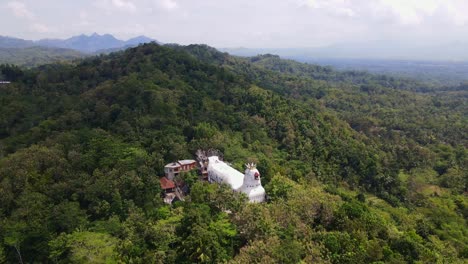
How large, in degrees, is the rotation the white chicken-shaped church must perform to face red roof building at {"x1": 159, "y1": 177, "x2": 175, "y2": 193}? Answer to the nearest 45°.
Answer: approximately 135° to its right

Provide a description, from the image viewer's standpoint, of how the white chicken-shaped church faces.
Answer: facing the viewer and to the right of the viewer
